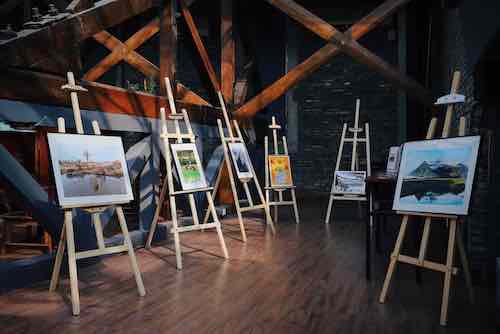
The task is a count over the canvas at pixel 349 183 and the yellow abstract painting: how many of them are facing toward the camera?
2

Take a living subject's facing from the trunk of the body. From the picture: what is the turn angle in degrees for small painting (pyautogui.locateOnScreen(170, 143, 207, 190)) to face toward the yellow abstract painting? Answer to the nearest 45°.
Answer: approximately 90° to its left

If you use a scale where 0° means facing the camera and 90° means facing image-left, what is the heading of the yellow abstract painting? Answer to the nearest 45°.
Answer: approximately 0°

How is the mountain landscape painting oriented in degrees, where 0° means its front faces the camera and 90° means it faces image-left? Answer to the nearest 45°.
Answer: approximately 45°

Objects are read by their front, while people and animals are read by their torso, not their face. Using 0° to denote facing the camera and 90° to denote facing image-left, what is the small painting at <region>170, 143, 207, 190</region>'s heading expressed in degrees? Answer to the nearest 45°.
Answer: approximately 315°

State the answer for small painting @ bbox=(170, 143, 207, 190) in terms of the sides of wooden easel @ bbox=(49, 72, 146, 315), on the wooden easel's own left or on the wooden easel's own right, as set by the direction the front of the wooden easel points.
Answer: on the wooden easel's own left

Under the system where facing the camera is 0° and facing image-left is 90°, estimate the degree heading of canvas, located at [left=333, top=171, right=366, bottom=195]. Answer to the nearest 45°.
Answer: approximately 0°

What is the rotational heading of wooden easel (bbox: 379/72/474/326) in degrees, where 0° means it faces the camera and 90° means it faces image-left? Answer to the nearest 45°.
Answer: approximately 45°

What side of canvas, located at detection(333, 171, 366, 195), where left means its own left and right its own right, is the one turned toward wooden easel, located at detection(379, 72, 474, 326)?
front
